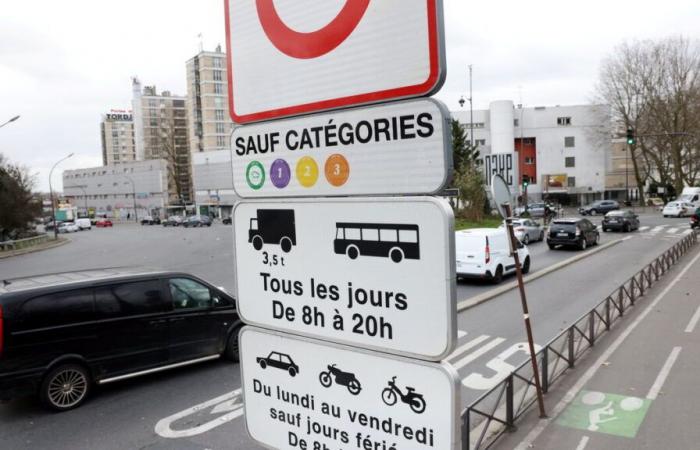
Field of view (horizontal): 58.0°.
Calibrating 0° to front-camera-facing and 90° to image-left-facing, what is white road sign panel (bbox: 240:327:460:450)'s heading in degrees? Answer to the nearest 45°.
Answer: approximately 45°

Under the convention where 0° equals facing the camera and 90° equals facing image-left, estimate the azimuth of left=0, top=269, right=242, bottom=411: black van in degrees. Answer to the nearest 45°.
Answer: approximately 225°

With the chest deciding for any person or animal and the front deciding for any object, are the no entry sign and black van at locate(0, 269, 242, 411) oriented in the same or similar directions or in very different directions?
very different directions

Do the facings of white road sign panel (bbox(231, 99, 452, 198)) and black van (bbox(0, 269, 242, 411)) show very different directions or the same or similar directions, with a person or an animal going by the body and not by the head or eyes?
very different directions

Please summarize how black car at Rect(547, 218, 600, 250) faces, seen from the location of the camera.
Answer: facing away from the viewer and to the right of the viewer

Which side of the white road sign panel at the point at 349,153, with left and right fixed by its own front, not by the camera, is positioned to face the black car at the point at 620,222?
back

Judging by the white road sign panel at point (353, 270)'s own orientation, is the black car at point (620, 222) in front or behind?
behind

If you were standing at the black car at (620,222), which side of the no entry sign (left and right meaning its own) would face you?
back

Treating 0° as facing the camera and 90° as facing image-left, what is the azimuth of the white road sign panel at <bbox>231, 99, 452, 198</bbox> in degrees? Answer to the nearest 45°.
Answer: approximately 45°
